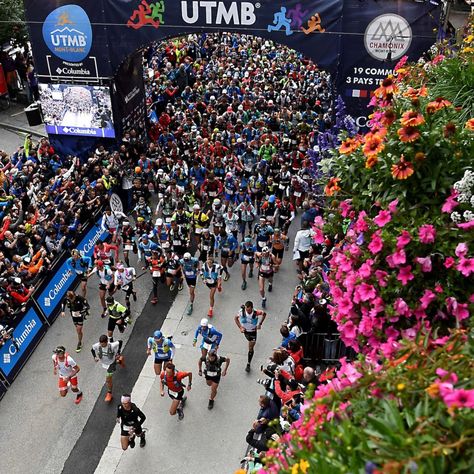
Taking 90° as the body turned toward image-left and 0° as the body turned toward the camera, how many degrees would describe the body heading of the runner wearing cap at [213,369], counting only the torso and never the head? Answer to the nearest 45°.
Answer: approximately 0°

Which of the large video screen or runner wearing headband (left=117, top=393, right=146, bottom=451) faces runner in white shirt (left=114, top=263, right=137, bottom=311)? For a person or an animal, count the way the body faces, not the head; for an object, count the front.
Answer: the large video screen

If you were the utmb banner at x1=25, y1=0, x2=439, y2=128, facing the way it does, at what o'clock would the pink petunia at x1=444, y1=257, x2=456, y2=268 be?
The pink petunia is roughly at 12 o'clock from the utmb banner.

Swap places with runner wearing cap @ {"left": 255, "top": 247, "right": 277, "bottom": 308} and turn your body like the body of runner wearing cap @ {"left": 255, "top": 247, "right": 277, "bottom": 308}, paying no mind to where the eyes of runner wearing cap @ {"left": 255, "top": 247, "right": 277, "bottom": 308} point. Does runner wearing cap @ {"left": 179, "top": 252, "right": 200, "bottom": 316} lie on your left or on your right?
on your right

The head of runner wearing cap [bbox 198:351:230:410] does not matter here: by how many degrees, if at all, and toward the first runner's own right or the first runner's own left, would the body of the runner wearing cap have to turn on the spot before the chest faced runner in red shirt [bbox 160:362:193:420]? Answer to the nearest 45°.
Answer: approximately 90° to the first runner's own right

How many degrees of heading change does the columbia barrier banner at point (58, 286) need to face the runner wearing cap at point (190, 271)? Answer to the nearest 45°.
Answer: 0° — it already faces them

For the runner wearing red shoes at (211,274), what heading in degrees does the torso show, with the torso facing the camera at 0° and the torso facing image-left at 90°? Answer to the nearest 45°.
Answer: approximately 0°

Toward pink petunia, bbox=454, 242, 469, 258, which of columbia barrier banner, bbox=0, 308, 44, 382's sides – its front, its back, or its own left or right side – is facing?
front

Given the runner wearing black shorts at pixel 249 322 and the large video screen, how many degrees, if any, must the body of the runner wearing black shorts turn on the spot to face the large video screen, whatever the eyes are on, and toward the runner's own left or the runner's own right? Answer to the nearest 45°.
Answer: approximately 135° to the runner's own right
